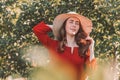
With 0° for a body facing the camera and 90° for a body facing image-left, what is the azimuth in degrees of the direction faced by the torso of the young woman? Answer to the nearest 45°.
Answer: approximately 0°
